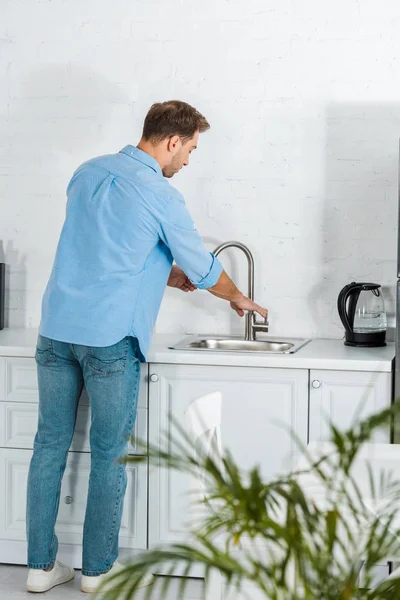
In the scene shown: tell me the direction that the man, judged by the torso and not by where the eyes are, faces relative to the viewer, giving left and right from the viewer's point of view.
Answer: facing away from the viewer and to the right of the viewer

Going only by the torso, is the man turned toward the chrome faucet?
yes

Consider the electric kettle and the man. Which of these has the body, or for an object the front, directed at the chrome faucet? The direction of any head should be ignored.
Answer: the man

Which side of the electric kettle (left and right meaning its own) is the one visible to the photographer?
right

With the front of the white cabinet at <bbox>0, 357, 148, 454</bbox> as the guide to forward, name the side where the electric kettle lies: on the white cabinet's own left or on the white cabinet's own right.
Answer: on the white cabinet's own left

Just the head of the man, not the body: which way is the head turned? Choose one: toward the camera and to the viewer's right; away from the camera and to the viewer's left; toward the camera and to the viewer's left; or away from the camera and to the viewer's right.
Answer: away from the camera and to the viewer's right
